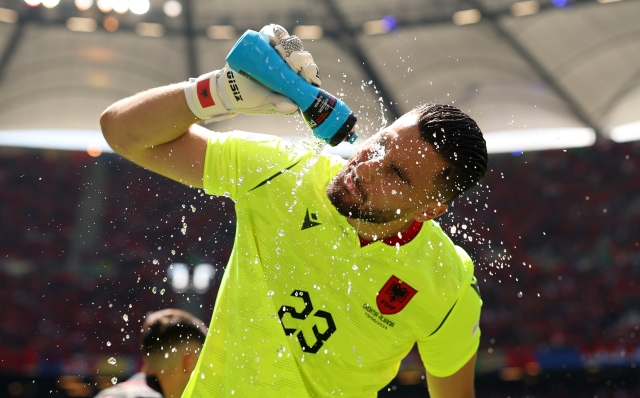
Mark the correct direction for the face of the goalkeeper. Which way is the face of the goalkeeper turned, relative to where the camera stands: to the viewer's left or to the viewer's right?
to the viewer's left

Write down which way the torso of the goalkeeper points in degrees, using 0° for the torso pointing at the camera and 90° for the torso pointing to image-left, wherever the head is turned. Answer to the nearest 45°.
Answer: approximately 0°

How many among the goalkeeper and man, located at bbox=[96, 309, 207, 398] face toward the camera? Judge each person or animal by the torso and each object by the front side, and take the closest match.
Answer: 1

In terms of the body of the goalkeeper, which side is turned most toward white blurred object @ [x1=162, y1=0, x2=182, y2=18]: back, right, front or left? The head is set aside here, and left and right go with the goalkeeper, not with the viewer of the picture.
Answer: back

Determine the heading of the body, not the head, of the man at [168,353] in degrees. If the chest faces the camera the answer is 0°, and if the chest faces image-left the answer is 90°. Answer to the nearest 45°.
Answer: approximately 225°
